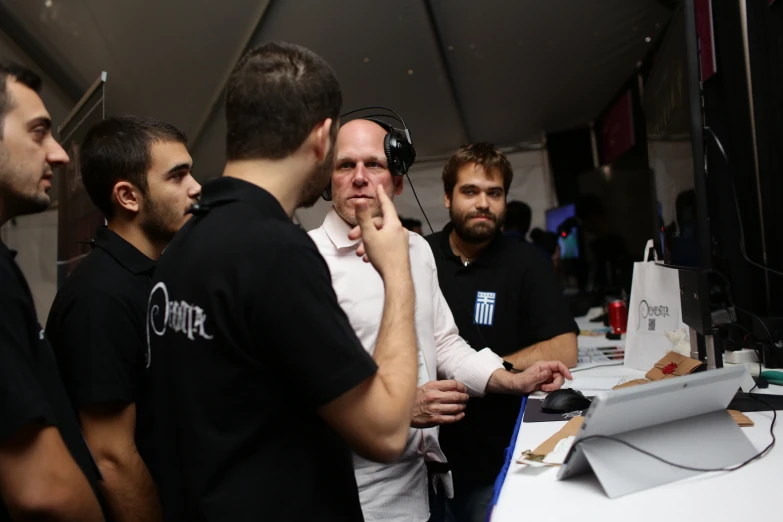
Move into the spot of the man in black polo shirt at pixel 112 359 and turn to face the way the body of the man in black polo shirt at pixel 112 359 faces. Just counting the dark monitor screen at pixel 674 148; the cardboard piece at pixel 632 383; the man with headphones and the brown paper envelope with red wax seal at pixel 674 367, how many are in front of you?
4

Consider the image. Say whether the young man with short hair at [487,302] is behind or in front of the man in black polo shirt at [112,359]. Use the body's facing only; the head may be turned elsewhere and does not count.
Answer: in front

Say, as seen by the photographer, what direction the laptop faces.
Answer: facing away from the viewer and to the left of the viewer

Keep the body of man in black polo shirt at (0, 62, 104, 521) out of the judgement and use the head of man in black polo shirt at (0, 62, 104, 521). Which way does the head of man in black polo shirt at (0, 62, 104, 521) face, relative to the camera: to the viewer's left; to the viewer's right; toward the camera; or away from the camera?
to the viewer's right

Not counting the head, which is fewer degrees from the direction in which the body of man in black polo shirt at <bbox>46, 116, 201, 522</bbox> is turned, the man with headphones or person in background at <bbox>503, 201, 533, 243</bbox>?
the man with headphones

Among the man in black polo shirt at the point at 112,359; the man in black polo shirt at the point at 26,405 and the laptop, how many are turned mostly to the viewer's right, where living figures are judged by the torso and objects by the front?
2

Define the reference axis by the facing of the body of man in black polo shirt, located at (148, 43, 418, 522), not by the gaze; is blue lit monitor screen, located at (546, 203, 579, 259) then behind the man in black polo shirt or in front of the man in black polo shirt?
in front

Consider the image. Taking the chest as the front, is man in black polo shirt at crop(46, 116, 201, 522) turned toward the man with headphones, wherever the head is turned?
yes

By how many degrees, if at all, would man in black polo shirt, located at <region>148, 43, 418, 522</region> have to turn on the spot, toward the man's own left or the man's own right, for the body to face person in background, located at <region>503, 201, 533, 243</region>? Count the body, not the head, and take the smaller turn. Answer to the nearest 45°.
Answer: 0° — they already face them

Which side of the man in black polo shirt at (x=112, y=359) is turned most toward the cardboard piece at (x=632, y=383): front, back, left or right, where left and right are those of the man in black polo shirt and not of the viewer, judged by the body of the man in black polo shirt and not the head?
front

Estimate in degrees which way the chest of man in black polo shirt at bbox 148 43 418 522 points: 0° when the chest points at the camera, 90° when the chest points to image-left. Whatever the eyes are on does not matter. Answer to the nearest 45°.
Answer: approximately 225°

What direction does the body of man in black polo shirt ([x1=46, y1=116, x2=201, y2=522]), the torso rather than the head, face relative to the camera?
to the viewer's right

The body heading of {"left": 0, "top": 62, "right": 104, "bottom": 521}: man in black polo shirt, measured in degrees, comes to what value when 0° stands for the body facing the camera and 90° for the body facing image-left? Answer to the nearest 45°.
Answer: approximately 270°

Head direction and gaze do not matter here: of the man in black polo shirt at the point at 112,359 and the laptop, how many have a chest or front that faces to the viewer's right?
1

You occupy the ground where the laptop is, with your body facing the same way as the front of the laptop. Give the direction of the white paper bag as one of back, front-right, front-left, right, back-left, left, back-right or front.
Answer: front-right

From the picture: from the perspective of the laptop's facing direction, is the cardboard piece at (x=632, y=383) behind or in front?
in front

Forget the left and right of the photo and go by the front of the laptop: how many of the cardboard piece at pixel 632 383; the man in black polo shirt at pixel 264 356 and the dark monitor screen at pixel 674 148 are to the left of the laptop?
1

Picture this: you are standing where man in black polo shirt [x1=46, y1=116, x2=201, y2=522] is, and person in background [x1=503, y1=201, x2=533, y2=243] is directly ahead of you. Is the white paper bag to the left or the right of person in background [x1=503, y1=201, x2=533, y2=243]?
right
